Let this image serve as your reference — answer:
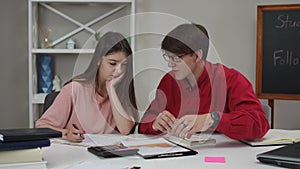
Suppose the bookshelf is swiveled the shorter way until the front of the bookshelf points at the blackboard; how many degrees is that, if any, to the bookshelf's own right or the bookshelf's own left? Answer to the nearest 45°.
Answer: approximately 90° to the bookshelf's own left

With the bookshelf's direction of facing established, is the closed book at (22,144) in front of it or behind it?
in front

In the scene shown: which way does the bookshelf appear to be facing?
toward the camera

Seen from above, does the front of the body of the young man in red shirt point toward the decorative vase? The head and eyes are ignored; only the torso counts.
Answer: no

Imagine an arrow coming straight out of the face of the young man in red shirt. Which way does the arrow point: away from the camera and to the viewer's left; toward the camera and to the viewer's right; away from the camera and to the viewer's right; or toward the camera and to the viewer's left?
toward the camera and to the viewer's left

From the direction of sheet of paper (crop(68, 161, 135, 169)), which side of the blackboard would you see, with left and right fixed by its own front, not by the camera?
front

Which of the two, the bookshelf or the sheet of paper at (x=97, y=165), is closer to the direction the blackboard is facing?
the sheet of paper

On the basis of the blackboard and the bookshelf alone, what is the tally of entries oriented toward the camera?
2

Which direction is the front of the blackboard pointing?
toward the camera

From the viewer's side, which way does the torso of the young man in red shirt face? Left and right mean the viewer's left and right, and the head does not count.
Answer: facing the viewer and to the left of the viewer

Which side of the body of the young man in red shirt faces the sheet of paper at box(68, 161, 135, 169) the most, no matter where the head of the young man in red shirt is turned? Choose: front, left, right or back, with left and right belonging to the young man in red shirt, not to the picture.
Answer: front

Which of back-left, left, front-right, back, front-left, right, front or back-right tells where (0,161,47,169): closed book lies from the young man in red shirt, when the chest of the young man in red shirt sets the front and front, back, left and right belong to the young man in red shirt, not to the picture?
front

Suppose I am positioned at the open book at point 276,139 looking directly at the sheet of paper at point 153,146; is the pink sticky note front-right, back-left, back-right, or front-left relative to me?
front-left

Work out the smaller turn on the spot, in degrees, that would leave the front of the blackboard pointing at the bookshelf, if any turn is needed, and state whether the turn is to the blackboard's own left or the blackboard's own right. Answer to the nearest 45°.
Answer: approximately 90° to the blackboard's own right

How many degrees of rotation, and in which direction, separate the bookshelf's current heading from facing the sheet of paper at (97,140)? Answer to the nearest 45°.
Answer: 0° — it already faces it
